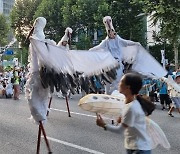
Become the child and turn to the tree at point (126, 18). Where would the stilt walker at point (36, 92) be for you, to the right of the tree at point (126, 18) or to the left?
left

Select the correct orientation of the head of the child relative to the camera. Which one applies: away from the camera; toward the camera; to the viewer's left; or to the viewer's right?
to the viewer's left

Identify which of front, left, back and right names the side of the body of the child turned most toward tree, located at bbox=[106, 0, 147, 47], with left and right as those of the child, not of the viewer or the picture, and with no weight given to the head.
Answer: right

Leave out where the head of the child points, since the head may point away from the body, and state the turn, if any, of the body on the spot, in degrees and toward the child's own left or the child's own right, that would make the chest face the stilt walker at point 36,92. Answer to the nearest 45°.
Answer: approximately 45° to the child's own right

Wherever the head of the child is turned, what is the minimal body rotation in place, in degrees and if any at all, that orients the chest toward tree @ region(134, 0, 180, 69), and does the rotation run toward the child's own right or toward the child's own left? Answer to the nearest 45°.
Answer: approximately 90° to the child's own right

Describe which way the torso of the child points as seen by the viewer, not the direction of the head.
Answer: to the viewer's left

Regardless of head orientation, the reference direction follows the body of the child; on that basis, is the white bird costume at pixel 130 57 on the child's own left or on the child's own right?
on the child's own right
